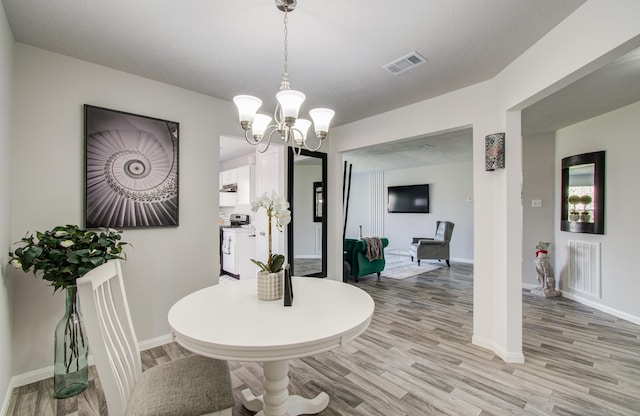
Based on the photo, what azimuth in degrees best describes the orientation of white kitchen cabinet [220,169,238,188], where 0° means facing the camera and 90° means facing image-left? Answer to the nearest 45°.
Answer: approximately 45°

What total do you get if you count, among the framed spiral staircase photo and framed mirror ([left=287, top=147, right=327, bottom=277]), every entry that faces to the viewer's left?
0

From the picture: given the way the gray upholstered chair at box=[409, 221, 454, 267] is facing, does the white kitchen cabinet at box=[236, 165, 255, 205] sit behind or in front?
in front

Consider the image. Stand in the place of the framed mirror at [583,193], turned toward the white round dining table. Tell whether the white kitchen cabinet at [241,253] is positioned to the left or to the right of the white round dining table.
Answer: right

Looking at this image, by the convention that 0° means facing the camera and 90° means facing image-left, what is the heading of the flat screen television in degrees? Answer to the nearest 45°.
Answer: approximately 45°

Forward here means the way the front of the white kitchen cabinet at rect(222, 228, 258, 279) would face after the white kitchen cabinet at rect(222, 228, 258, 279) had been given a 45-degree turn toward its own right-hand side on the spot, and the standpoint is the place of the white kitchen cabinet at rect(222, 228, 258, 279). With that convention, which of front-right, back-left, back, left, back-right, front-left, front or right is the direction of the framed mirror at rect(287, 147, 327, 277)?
back-left

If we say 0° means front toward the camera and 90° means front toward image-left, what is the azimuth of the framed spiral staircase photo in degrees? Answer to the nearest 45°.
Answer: approximately 315°

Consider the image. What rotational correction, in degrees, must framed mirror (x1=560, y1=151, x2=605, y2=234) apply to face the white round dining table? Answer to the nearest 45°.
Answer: approximately 45° to its left

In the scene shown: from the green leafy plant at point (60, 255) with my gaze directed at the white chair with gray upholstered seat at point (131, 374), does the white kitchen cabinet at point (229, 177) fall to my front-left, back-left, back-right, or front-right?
back-left

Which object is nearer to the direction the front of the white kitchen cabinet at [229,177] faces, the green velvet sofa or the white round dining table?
the white round dining table

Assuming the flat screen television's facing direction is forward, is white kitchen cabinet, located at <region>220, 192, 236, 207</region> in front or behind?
in front

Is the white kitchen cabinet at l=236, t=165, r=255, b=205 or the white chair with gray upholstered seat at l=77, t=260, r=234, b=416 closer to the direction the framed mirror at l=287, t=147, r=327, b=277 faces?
the white chair with gray upholstered seat
